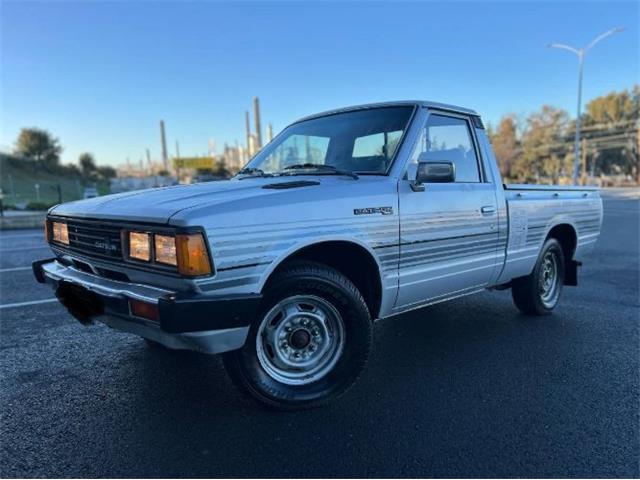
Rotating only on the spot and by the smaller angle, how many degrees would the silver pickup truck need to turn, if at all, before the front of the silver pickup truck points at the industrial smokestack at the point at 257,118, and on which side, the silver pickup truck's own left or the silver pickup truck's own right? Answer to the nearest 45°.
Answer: approximately 135° to the silver pickup truck's own right

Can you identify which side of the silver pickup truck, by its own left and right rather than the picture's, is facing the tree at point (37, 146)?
right

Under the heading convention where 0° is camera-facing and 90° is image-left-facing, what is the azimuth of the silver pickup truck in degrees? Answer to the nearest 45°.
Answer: approximately 45°
